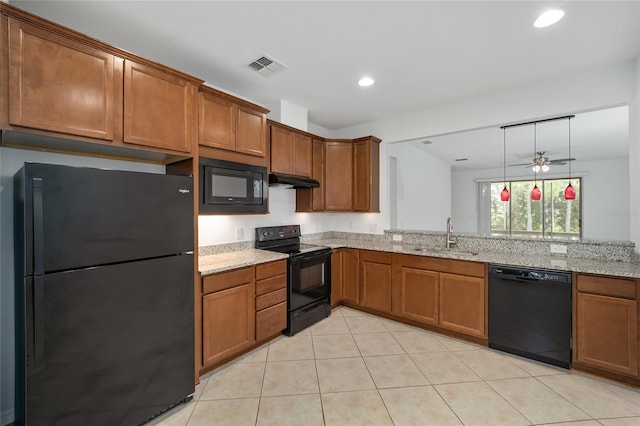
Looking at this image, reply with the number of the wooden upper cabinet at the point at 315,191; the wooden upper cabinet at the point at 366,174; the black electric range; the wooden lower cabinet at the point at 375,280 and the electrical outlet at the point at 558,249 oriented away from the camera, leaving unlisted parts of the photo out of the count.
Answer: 0

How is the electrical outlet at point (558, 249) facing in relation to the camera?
toward the camera

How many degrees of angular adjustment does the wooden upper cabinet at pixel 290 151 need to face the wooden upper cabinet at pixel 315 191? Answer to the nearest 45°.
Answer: approximately 90° to its left

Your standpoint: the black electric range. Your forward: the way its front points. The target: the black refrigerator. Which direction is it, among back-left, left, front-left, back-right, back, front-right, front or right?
right

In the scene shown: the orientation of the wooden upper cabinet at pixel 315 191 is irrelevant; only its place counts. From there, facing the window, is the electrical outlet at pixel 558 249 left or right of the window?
right

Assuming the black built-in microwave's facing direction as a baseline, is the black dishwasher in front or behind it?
in front

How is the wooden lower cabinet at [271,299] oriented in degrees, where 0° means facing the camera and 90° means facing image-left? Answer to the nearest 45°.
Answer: approximately 315°

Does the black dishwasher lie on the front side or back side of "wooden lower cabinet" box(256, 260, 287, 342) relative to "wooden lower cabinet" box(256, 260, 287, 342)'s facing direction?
on the front side

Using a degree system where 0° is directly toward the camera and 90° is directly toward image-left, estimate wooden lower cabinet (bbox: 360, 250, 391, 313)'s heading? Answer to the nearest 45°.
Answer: approximately 45°

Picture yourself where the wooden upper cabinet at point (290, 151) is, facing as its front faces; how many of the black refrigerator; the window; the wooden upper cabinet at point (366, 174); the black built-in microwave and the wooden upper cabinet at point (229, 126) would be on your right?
3
